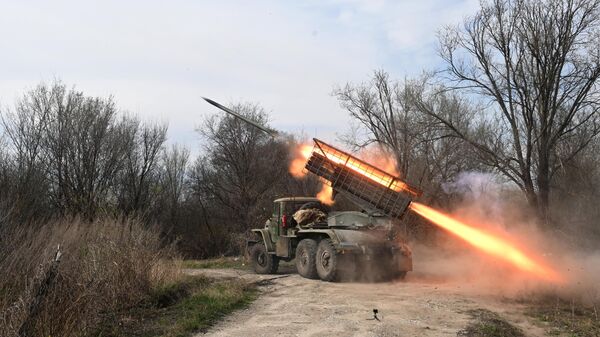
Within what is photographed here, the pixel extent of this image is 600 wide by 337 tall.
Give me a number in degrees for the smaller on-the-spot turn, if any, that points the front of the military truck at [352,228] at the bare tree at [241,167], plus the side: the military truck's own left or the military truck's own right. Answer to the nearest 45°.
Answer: approximately 45° to the military truck's own right

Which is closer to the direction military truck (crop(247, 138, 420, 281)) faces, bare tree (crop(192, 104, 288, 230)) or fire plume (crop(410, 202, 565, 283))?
the bare tree
